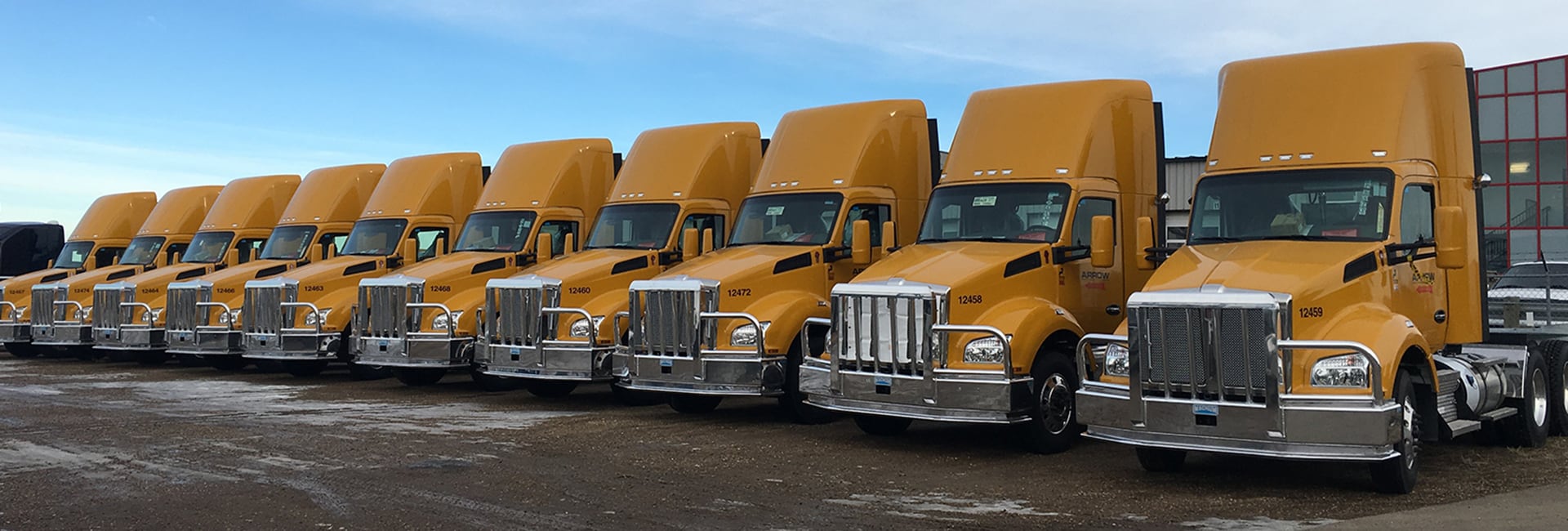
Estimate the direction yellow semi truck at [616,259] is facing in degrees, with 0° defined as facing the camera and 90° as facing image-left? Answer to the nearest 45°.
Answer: approximately 45°

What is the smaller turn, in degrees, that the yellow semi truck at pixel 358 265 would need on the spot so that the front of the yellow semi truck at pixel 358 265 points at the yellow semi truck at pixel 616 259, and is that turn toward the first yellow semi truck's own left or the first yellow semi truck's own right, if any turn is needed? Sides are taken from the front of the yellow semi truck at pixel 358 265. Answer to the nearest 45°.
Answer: approximately 90° to the first yellow semi truck's own left

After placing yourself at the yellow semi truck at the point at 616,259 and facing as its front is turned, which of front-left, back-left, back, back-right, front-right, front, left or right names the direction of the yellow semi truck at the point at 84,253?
right

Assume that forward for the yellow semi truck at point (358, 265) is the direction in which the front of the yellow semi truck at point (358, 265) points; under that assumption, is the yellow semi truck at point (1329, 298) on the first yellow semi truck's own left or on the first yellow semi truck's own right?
on the first yellow semi truck's own left

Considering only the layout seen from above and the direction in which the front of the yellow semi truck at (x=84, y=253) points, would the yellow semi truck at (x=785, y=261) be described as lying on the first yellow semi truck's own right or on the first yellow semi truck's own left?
on the first yellow semi truck's own left

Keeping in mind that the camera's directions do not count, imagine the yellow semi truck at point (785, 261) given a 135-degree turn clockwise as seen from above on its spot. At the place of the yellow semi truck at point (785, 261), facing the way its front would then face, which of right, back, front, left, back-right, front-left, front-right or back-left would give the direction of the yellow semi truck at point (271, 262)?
front-left

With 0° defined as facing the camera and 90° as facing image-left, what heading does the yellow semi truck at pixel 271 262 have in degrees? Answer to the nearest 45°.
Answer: approximately 45°
